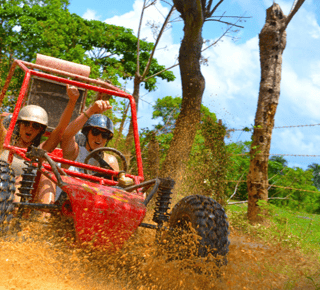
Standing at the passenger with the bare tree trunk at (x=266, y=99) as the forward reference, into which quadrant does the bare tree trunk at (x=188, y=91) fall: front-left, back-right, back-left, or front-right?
front-left

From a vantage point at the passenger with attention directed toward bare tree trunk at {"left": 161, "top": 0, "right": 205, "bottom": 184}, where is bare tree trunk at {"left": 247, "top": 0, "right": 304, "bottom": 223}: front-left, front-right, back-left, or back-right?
front-right

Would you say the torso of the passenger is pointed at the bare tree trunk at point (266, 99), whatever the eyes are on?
no

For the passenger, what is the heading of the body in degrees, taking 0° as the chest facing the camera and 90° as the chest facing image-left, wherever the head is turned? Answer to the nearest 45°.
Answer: approximately 0°

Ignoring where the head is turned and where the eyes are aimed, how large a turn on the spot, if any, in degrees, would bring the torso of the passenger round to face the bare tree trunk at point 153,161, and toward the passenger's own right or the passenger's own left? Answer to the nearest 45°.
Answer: approximately 135° to the passenger's own left

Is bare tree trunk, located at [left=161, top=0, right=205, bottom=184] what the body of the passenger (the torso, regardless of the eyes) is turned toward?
no
